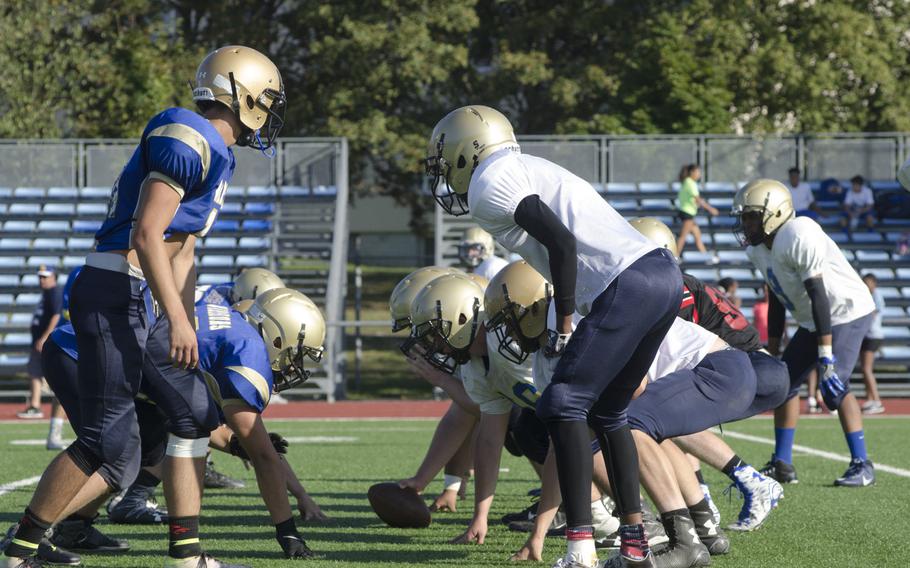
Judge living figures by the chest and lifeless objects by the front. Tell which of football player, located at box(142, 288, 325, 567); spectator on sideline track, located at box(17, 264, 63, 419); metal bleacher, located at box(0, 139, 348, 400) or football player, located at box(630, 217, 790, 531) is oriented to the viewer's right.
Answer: football player, located at box(142, 288, 325, 567)

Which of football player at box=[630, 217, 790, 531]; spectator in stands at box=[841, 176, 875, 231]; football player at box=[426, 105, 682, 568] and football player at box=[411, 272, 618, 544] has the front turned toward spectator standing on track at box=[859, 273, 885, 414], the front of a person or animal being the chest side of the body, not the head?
spectator in stands at box=[841, 176, 875, 231]

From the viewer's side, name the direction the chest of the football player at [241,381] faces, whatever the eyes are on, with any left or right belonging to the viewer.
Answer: facing to the right of the viewer

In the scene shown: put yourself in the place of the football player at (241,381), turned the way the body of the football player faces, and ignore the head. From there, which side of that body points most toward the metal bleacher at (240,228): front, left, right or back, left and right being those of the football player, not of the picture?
left

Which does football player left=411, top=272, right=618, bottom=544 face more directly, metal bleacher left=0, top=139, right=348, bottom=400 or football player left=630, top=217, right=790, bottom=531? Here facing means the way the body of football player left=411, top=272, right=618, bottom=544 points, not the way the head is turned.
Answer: the metal bleacher

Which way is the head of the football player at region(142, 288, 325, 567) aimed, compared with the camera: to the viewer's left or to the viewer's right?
to the viewer's right

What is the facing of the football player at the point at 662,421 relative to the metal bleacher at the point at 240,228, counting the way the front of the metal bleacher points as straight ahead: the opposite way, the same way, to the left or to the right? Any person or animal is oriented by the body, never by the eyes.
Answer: to the right

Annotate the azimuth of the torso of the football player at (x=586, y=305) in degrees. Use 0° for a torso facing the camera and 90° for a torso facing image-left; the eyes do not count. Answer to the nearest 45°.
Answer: approximately 90°
